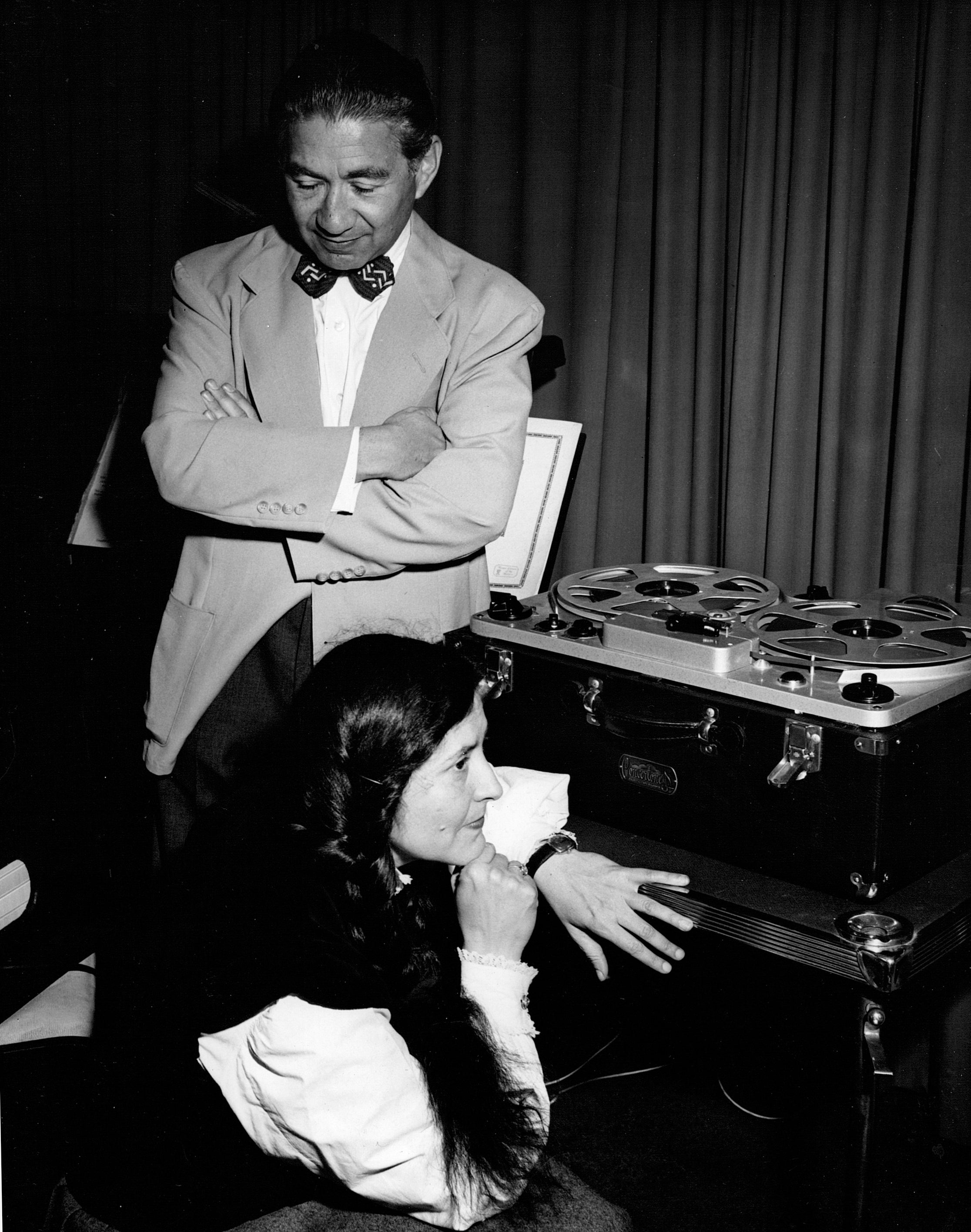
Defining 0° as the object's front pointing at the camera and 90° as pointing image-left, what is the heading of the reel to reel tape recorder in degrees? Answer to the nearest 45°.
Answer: approximately 45°

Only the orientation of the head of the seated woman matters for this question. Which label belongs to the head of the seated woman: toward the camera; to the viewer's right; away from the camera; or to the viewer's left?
to the viewer's right

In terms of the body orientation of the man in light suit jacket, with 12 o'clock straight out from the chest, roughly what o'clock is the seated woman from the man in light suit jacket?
The seated woman is roughly at 12 o'clock from the man in light suit jacket.

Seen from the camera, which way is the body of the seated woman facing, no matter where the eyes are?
to the viewer's right

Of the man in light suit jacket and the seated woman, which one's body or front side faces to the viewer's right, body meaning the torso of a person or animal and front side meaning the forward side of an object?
the seated woman
